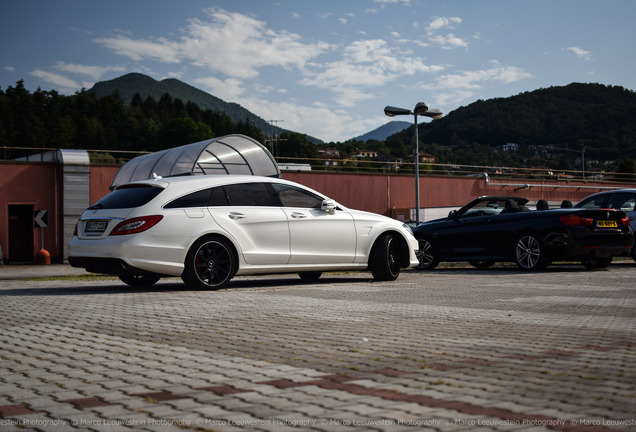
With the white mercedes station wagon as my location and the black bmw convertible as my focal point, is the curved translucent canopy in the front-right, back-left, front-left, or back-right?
front-left

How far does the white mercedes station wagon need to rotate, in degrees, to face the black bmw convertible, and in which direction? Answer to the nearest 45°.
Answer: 0° — it already faces it

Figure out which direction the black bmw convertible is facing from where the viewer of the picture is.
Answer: facing away from the viewer and to the left of the viewer

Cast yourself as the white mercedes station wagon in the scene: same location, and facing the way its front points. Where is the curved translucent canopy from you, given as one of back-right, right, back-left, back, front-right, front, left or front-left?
front-left

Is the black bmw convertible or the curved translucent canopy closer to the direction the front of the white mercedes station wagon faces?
the black bmw convertible

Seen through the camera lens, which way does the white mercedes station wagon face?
facing away from the viewer and to the right of the viewer

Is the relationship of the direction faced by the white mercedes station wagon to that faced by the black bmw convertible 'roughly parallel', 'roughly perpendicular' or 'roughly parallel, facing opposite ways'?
roughly perpendicular

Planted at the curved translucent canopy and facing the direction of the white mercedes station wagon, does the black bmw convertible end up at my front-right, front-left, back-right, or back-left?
front-left

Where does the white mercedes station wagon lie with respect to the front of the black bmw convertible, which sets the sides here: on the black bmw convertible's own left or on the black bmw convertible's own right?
on the black bmw convertible's own left

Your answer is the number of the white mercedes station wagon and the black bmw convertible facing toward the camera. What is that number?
0

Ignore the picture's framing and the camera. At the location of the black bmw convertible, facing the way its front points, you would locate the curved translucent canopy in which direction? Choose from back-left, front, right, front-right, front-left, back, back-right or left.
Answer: front
